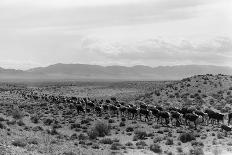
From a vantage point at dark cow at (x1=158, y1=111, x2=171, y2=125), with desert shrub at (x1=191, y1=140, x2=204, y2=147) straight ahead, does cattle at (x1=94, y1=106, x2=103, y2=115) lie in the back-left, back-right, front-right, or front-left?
back-right

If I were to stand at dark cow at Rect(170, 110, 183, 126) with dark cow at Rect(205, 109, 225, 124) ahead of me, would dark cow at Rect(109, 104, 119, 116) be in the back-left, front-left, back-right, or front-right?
back-left
